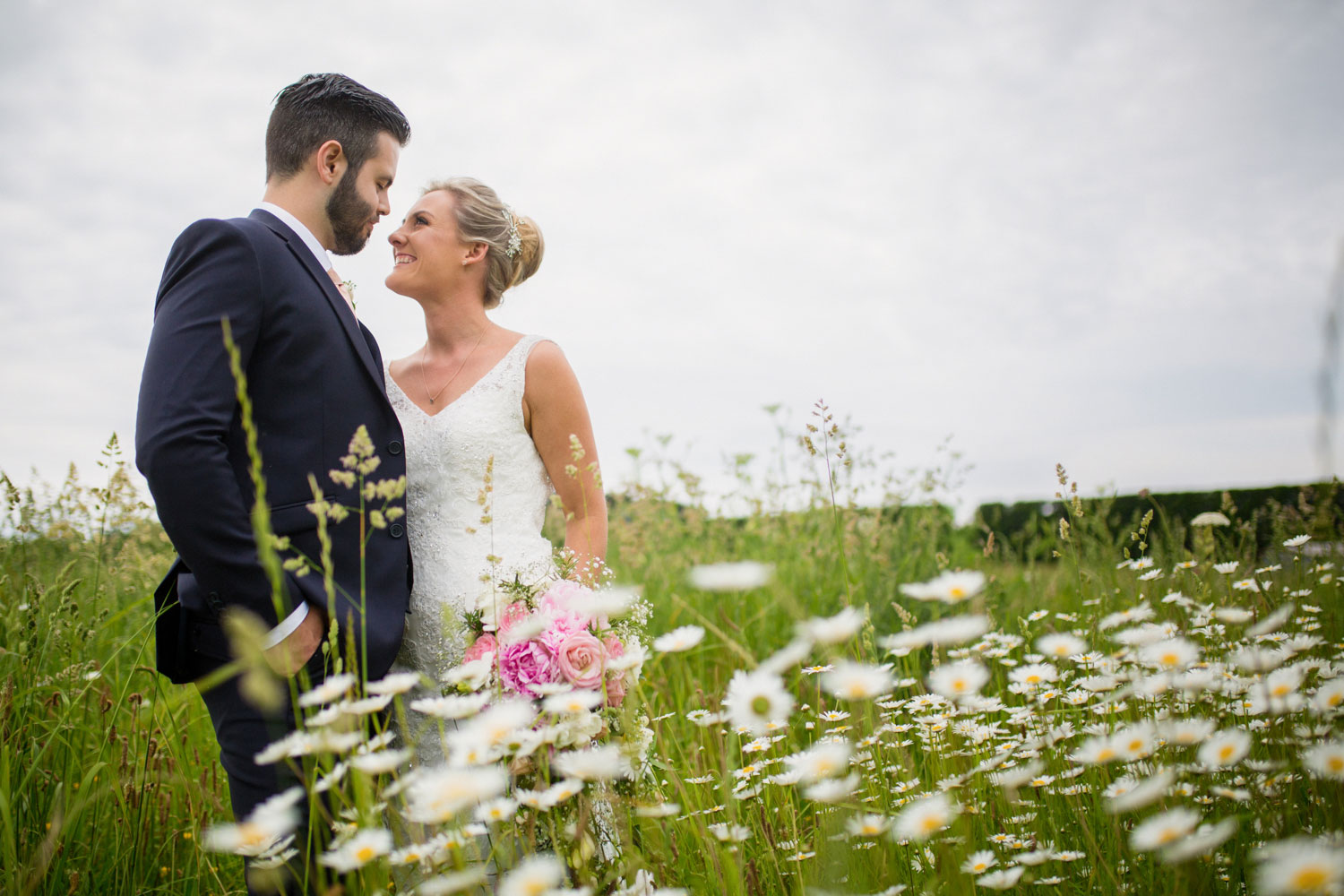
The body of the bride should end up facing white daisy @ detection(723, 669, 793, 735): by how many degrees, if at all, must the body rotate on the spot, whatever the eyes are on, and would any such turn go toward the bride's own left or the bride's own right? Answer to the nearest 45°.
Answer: approximately 45° to the bride's own left

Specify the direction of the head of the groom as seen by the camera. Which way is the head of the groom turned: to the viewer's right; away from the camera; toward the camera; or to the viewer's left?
to the viewer's right

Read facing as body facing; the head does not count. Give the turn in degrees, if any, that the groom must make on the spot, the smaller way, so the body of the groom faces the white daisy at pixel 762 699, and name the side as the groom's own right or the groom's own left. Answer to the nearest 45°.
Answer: approximately 45° to the groom's own right

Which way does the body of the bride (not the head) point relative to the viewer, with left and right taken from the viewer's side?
facing the viewer and to the left of the viewer

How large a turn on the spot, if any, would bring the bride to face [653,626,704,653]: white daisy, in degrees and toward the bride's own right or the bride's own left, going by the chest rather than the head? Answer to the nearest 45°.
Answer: approximately 45° to the bride's own left

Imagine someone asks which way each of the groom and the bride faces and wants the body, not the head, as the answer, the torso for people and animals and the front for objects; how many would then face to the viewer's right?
1

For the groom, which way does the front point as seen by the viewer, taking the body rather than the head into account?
to the viewer's right
